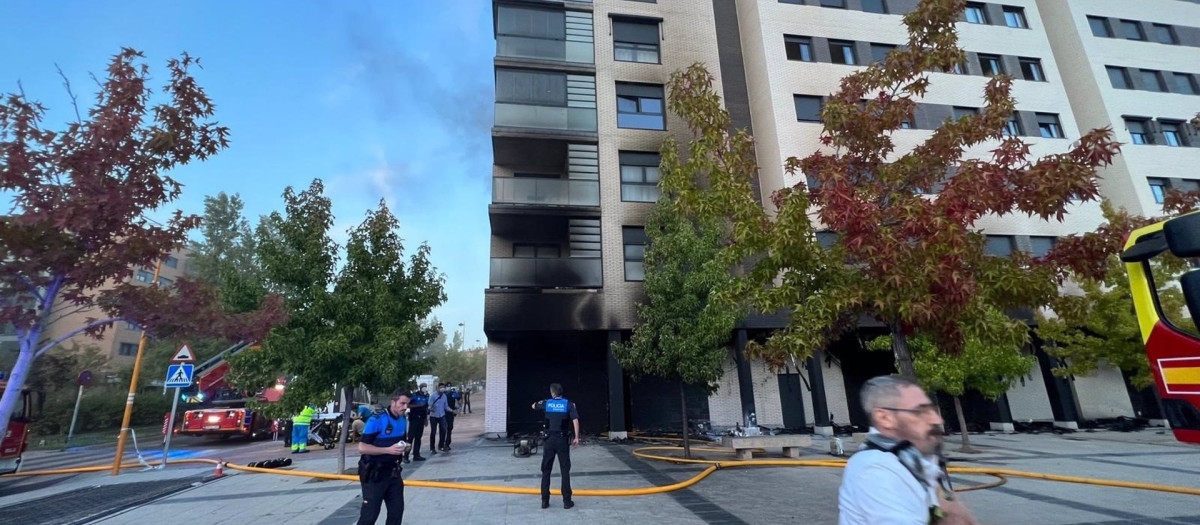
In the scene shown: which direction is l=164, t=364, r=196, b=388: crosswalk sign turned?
toward the camera

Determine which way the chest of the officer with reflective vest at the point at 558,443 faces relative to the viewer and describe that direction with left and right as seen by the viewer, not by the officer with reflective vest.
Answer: facing away from the viewer

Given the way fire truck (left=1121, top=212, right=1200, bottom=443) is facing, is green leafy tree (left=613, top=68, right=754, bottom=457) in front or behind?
in front

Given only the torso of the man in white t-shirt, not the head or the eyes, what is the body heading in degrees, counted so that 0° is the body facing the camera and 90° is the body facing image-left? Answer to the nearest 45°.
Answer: approximately 270°

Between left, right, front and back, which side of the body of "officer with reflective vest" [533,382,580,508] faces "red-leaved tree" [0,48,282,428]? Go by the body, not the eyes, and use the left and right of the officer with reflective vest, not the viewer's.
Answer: left

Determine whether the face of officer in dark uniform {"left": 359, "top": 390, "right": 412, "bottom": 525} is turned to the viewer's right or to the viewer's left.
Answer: to the viewer's right

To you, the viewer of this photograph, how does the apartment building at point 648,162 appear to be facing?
facing the viewer

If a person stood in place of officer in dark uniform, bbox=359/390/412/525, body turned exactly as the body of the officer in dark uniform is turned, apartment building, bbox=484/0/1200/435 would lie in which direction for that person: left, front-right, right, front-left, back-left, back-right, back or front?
left

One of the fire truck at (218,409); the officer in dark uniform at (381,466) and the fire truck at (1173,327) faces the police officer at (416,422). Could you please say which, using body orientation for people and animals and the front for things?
the fire truck at (1173,327)

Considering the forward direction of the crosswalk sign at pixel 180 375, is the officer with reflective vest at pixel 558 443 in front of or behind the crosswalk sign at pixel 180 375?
in front
